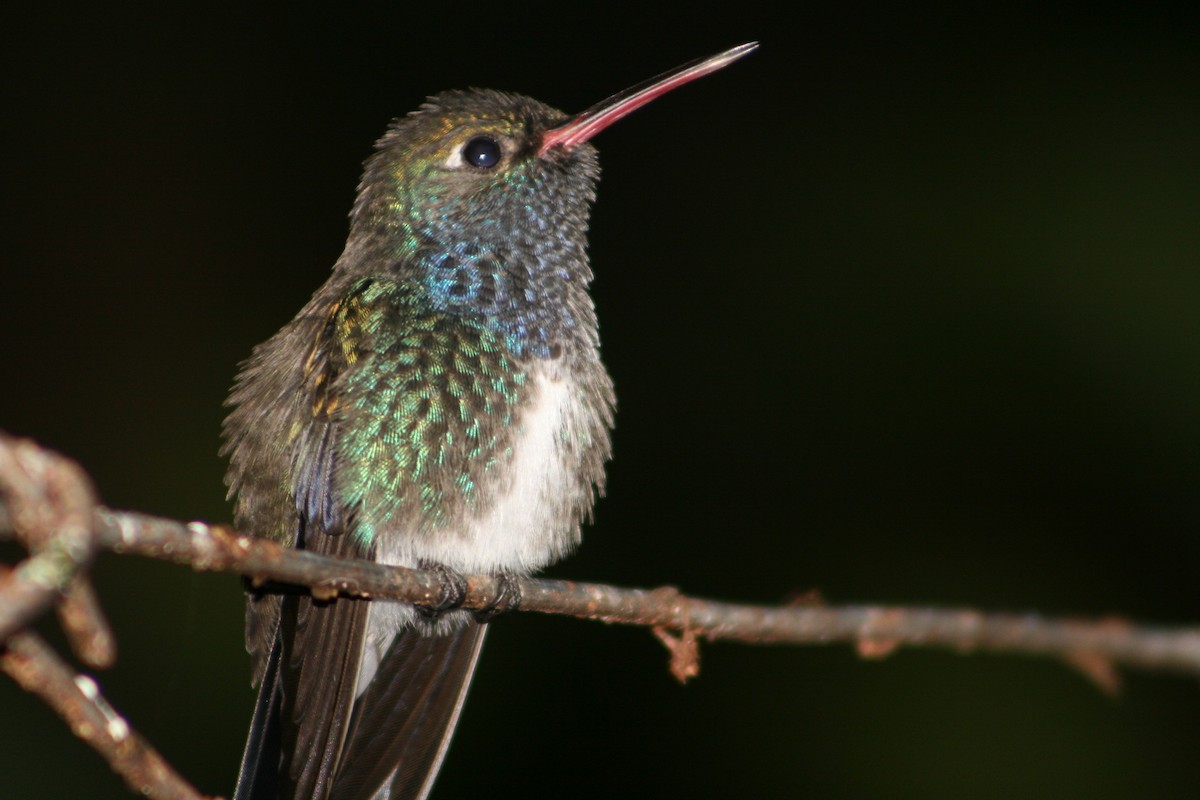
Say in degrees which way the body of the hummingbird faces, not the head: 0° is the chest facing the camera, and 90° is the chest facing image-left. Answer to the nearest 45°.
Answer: approximately 315°

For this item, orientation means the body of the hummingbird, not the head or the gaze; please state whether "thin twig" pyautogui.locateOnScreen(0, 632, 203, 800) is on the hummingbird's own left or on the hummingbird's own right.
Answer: on the hummingbird's own right
